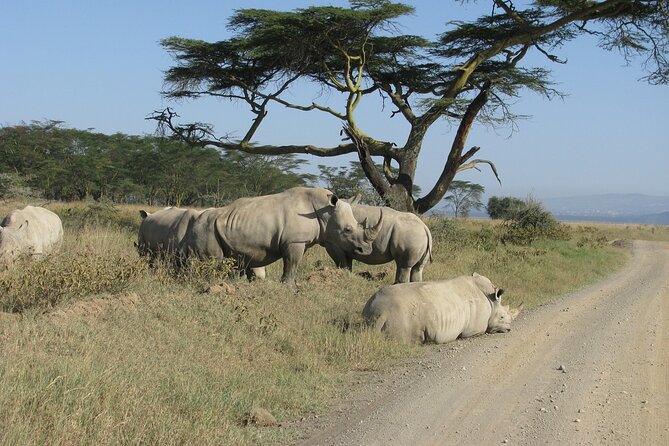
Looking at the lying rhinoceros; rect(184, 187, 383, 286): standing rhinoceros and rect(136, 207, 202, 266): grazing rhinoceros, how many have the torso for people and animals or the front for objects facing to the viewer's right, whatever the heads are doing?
2

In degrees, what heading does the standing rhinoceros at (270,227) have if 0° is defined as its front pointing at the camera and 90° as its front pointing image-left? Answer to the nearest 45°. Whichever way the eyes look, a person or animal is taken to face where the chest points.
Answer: approximately 270°

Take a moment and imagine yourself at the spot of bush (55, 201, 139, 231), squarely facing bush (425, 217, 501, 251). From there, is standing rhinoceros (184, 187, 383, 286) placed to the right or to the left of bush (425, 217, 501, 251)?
right

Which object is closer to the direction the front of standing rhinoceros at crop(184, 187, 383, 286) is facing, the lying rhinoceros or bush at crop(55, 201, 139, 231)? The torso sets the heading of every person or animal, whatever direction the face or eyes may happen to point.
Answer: the lying rhinoceros

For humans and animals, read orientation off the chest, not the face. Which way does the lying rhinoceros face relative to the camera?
to the viewer's right

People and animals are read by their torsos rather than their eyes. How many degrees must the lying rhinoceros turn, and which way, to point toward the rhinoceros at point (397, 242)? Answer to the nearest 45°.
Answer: approximately 90° to its left

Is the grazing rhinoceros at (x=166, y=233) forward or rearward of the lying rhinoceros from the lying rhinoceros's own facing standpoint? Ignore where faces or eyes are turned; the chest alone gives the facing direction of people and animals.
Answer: rearward
